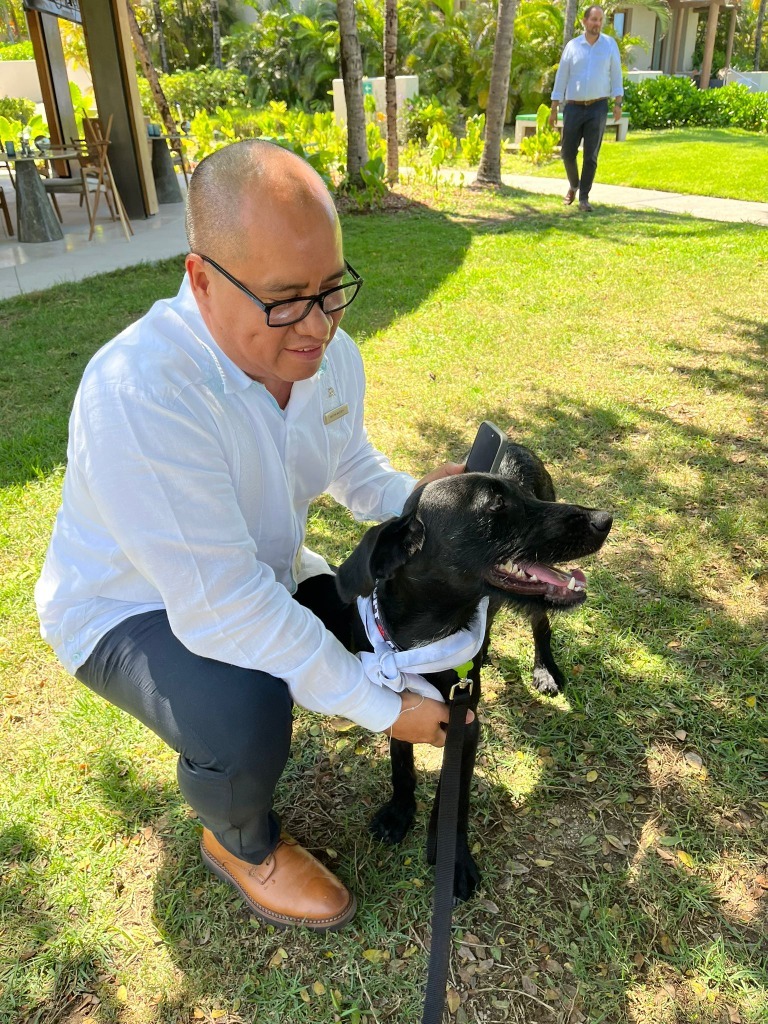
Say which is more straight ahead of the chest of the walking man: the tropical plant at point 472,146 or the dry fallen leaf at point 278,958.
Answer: the dry fallen leaf

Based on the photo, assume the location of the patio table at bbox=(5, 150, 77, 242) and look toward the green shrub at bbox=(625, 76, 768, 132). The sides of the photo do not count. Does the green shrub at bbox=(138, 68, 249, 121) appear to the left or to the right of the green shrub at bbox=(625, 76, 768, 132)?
left

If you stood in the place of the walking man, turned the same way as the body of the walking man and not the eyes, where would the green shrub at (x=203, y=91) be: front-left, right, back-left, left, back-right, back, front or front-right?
back-right

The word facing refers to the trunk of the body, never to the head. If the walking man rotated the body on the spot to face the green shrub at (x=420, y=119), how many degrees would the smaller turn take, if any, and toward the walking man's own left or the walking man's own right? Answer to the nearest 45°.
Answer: approximately 135° to the walking man's own right

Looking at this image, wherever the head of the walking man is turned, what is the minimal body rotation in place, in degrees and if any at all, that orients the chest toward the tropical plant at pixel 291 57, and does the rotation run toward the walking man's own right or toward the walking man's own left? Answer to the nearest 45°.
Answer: approximately 135° to the walking man's own right

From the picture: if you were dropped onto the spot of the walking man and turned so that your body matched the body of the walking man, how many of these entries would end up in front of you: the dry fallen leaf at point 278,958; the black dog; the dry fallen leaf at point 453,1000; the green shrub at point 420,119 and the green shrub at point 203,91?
3
